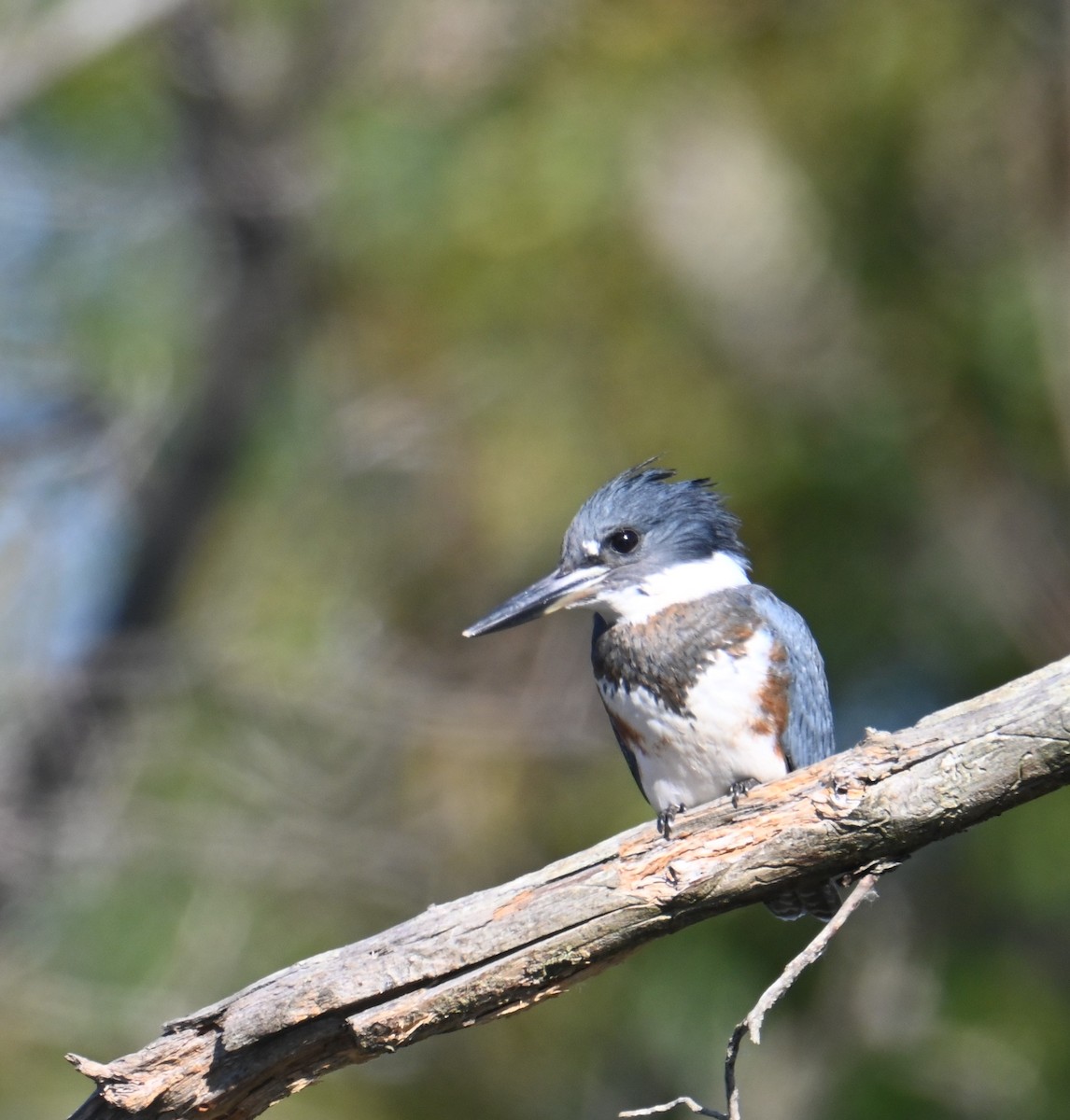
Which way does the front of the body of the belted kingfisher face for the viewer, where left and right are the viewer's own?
facing the viewer and to the left of the viewer
